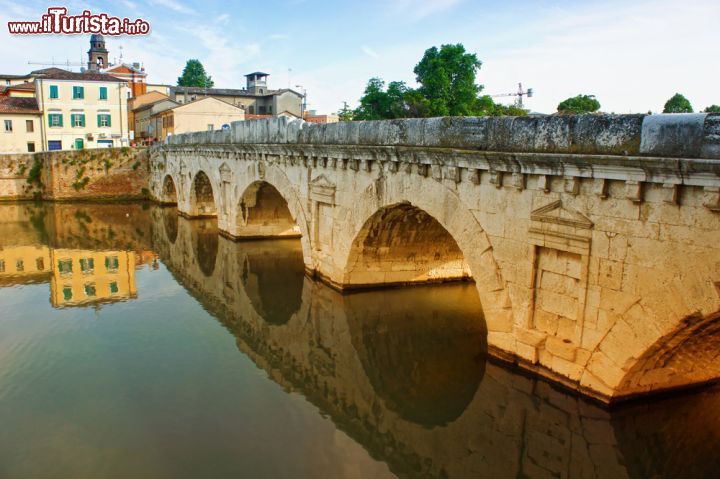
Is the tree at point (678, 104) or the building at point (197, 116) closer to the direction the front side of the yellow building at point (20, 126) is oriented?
the tree

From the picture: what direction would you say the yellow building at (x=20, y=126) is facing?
toward the camera

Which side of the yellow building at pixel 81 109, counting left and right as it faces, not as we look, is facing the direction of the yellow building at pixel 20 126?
right

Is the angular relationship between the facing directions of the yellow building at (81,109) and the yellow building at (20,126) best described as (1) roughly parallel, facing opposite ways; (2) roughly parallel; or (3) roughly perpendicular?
roughly parallel

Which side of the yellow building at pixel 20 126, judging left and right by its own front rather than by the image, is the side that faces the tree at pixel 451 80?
left

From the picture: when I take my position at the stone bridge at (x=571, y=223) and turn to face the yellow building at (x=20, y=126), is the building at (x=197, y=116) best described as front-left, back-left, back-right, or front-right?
front-right

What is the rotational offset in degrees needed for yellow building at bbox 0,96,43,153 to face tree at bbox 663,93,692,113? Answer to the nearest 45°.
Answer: approximately 45° to its left

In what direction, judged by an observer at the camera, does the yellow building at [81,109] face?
facing the viewer

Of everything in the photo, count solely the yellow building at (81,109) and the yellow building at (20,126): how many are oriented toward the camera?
2

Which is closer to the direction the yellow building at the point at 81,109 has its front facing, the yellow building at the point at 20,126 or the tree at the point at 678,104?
the tree

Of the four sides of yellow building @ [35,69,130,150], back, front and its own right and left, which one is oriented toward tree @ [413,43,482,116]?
left

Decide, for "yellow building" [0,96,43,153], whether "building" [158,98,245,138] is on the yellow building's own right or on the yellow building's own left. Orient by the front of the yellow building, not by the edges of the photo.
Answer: on the yellow building's own left

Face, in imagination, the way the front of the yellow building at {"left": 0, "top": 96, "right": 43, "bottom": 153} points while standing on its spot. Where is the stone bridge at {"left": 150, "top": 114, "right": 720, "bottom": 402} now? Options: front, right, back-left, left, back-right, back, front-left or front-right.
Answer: front
